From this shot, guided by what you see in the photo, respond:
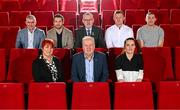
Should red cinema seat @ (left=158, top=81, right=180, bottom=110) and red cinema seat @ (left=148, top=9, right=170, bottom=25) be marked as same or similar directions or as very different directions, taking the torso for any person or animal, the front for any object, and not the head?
same or similar directions

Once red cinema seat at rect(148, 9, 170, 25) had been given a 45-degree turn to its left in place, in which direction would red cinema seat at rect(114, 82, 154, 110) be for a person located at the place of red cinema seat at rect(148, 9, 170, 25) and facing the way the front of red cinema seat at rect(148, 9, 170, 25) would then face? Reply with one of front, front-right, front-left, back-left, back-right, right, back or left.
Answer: front-right

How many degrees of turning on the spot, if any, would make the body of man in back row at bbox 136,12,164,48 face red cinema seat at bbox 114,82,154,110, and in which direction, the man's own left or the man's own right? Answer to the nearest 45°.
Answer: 0° — they already face it

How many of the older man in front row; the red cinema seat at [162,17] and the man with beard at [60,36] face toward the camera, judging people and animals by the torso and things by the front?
3

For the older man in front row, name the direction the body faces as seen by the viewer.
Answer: toward the camera

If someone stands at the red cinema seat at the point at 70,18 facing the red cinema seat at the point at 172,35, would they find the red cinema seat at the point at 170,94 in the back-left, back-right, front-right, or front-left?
front-right

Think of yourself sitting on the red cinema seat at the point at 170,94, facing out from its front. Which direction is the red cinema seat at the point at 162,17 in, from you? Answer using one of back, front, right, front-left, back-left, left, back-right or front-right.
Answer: back

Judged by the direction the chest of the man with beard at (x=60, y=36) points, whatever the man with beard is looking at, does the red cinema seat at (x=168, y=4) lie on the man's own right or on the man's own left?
on the man's own left

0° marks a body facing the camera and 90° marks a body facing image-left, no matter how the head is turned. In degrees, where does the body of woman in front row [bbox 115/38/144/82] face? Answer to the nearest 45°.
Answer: approximately 0°

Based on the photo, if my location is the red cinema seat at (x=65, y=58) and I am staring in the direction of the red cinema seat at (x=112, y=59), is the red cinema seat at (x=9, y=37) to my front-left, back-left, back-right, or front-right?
back-left

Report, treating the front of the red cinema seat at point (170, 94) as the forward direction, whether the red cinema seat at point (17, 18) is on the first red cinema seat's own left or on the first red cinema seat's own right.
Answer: on the first red cinema seat's own right

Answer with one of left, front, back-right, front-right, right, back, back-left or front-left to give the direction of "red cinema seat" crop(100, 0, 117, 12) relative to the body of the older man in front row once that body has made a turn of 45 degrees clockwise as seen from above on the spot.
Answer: back-right

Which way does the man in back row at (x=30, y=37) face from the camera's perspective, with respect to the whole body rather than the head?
toward the camera
